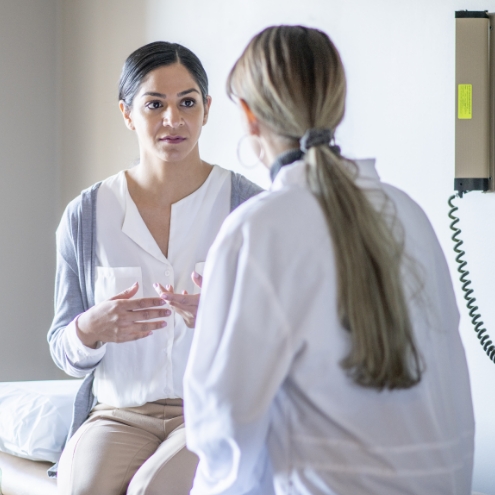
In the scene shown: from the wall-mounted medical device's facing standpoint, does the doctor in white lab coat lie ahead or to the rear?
ahead

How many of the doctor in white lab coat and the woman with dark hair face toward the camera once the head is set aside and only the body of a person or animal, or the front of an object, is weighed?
1

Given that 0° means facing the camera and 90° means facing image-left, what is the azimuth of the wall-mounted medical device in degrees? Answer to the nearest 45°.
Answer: approximately 45°

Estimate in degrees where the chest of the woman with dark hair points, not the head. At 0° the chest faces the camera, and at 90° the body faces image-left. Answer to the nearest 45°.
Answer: approximately 0°

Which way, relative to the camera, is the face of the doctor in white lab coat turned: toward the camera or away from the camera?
away from the camera

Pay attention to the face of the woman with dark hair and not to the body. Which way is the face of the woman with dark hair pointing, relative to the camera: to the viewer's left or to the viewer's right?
to the viewer's right

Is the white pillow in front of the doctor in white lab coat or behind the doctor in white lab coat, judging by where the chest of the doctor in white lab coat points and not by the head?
in front

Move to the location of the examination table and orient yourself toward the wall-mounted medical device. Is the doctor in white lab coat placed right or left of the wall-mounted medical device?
right

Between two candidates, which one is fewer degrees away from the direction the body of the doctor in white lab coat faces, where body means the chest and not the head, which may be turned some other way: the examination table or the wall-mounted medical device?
the examination table

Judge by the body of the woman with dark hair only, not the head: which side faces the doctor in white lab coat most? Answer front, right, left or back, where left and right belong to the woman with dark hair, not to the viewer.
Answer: front
